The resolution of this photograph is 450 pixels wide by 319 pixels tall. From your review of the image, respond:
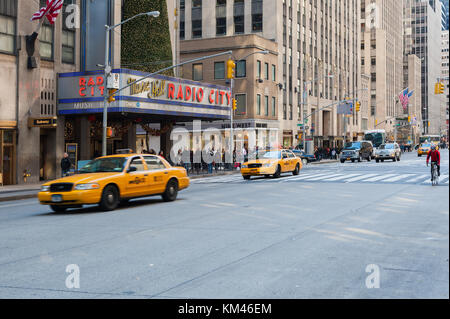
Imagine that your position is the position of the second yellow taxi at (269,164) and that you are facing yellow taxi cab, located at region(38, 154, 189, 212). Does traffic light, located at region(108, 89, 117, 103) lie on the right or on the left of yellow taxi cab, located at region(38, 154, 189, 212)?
right

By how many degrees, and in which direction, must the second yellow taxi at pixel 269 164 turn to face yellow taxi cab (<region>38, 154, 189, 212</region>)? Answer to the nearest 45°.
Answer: approximately 45° to its left

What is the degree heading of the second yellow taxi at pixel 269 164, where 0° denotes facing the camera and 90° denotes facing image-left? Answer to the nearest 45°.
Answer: approximately 45°

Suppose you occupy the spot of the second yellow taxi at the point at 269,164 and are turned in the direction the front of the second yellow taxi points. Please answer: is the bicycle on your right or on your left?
on your left
